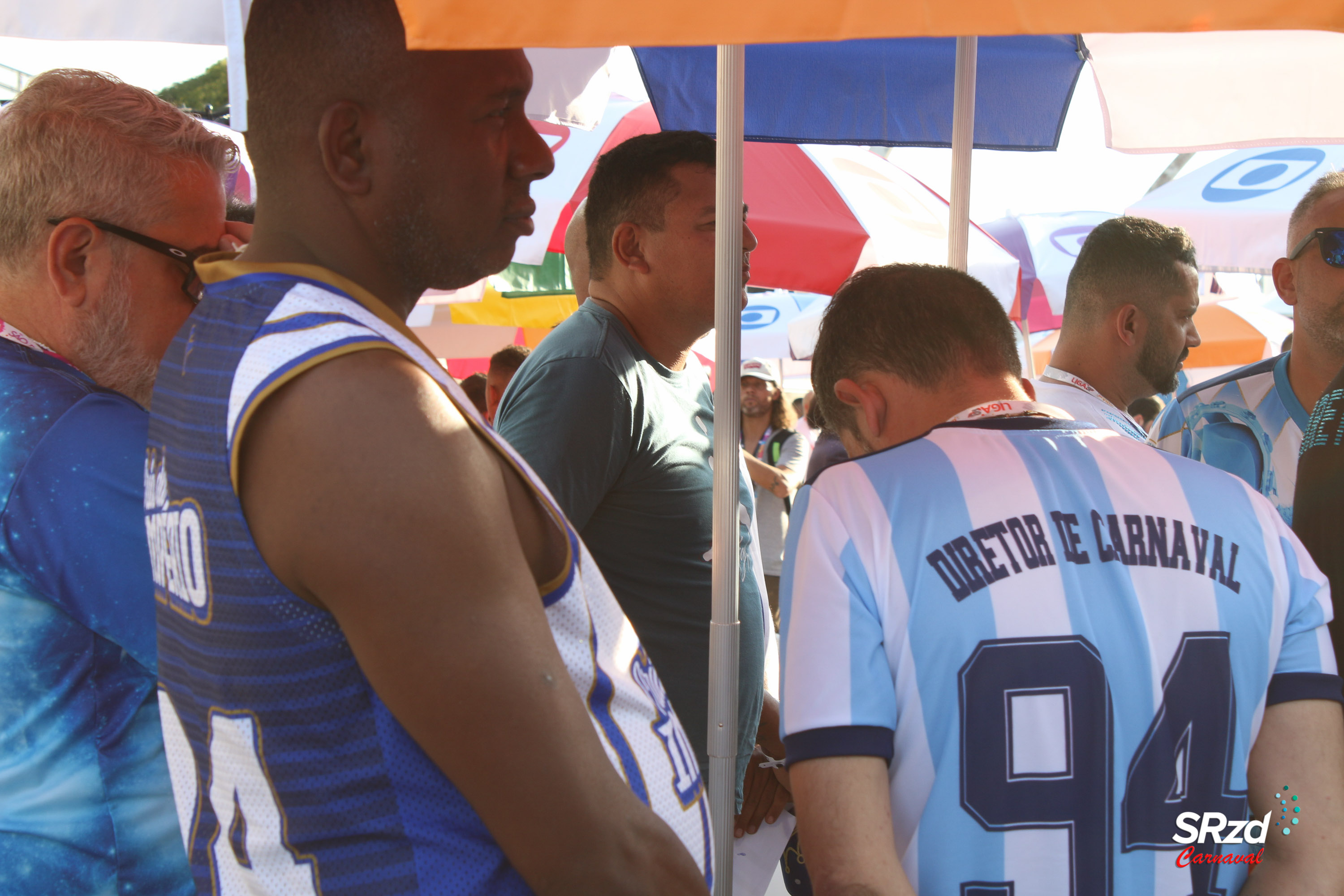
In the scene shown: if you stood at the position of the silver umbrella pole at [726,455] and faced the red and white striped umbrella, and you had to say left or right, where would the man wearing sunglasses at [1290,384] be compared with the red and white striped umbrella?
right

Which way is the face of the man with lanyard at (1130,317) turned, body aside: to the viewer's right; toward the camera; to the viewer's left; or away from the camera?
to the viewer's right

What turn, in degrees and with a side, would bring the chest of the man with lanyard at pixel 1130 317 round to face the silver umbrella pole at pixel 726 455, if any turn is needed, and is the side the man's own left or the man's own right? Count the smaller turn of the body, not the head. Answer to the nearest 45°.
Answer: approximately 90° to the man's own right

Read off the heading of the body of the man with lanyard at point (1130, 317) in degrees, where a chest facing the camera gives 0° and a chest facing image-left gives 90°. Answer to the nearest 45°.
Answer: approximately 270°

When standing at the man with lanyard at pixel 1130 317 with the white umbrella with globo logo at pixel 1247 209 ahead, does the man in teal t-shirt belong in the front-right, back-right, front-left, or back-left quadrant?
back-left

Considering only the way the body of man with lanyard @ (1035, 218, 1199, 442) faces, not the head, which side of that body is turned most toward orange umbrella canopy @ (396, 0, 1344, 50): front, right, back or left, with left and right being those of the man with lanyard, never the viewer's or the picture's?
right

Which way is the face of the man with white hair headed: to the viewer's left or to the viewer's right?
to the viewer's right

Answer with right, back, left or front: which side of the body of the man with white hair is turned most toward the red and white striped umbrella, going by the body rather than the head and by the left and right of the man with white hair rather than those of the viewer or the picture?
front

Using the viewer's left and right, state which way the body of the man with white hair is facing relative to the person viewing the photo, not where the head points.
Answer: facing away from the viewer and to the right of the viewer

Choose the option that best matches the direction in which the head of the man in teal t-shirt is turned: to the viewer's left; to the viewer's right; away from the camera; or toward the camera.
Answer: to the viewer's right
